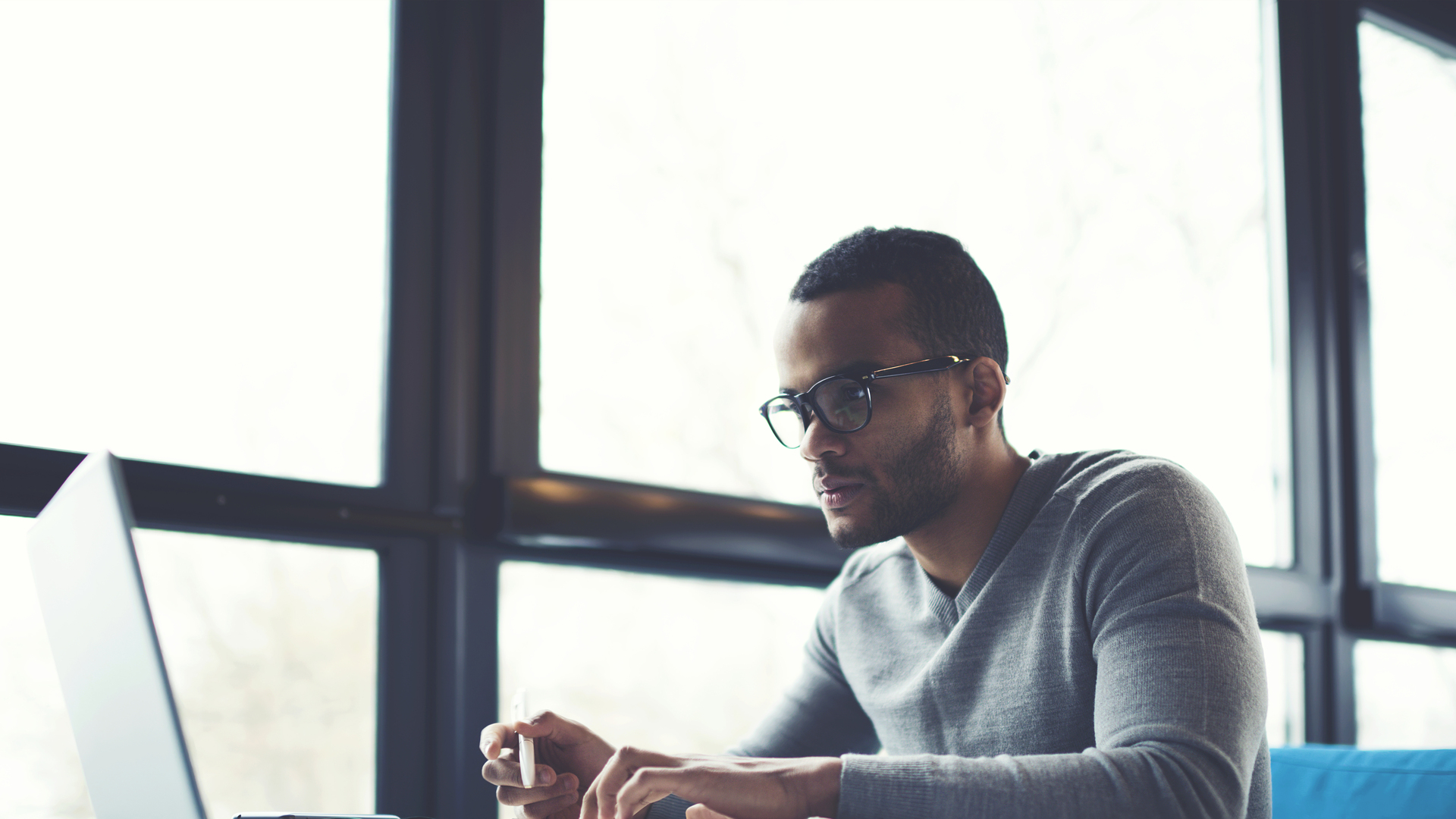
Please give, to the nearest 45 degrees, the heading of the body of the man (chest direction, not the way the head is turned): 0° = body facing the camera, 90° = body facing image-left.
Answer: approximately 45°

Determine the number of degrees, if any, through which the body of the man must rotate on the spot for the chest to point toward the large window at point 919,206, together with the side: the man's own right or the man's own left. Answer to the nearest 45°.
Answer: approximately 135° to the man's own right

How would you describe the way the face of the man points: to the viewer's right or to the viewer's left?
to the viewer's left
